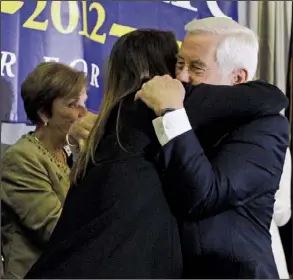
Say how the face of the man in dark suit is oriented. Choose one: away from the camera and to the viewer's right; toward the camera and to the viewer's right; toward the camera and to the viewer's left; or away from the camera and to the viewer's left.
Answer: toward the camera and to the viewer's left

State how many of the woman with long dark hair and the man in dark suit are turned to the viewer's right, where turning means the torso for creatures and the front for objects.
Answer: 1

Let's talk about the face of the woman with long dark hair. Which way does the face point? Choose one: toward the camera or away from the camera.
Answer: away from the camera

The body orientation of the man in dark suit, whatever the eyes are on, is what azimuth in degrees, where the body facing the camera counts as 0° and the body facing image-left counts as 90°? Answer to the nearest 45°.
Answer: approximately 90°

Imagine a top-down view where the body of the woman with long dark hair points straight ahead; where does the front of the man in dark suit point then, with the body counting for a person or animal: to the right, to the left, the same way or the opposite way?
the opposite way

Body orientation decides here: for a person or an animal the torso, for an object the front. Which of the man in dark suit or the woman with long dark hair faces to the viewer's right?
the woman with long dark hair

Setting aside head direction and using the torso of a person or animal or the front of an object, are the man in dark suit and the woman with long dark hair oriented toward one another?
yes

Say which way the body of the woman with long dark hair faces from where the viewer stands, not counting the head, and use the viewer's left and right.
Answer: facing to the right of the viewer
